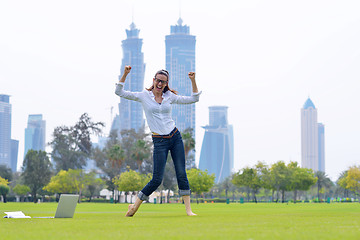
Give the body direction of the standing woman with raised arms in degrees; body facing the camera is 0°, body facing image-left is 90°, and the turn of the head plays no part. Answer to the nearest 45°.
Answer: approximately 0°

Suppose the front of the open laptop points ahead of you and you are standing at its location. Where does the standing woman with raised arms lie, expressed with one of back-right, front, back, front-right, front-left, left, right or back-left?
back-right

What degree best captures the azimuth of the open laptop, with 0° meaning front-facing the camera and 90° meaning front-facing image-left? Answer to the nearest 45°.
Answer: approximately 135°

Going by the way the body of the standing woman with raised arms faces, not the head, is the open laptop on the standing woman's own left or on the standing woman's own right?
on the standing woman's own right

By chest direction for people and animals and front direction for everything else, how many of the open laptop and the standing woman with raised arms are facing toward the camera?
1
